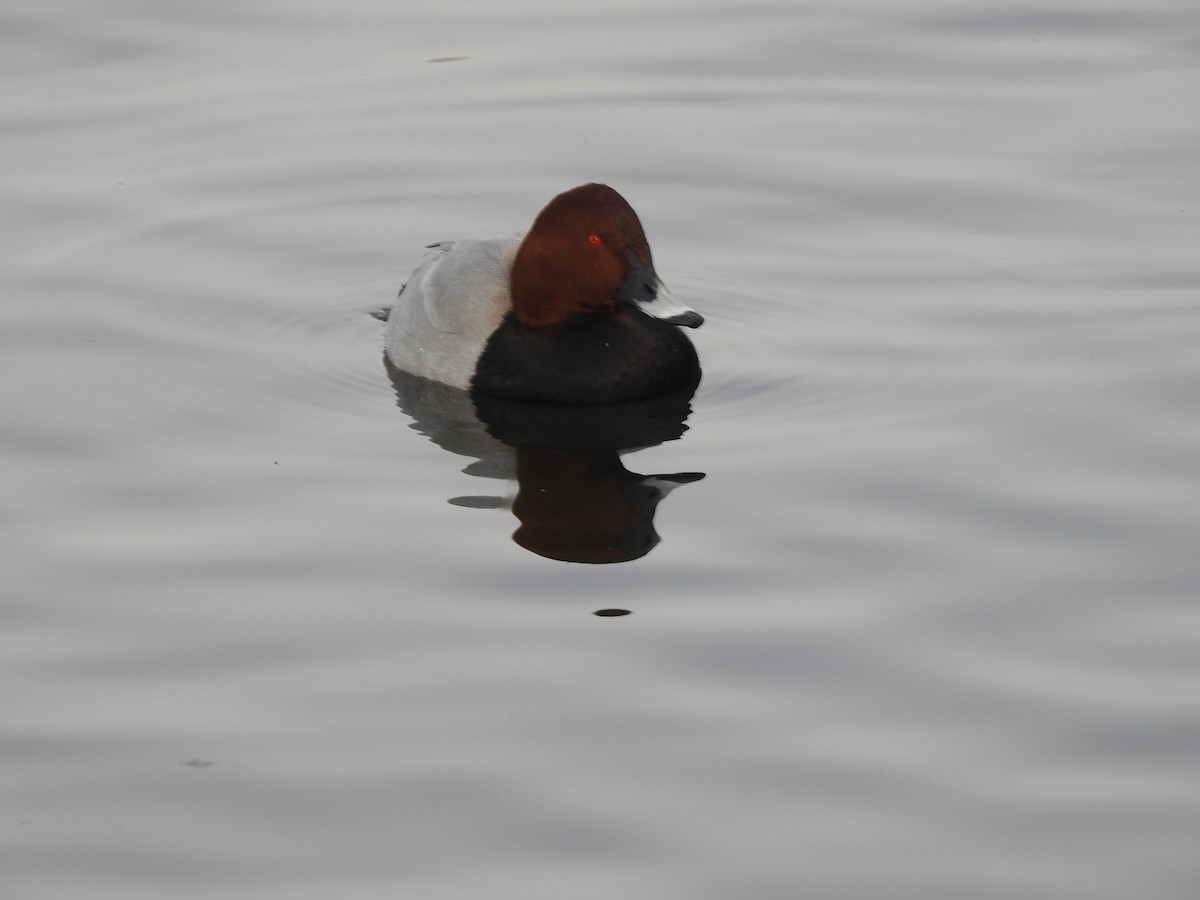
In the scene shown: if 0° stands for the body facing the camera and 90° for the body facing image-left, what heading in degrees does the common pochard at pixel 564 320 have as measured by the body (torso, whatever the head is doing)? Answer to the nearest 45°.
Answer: approximately 315°
